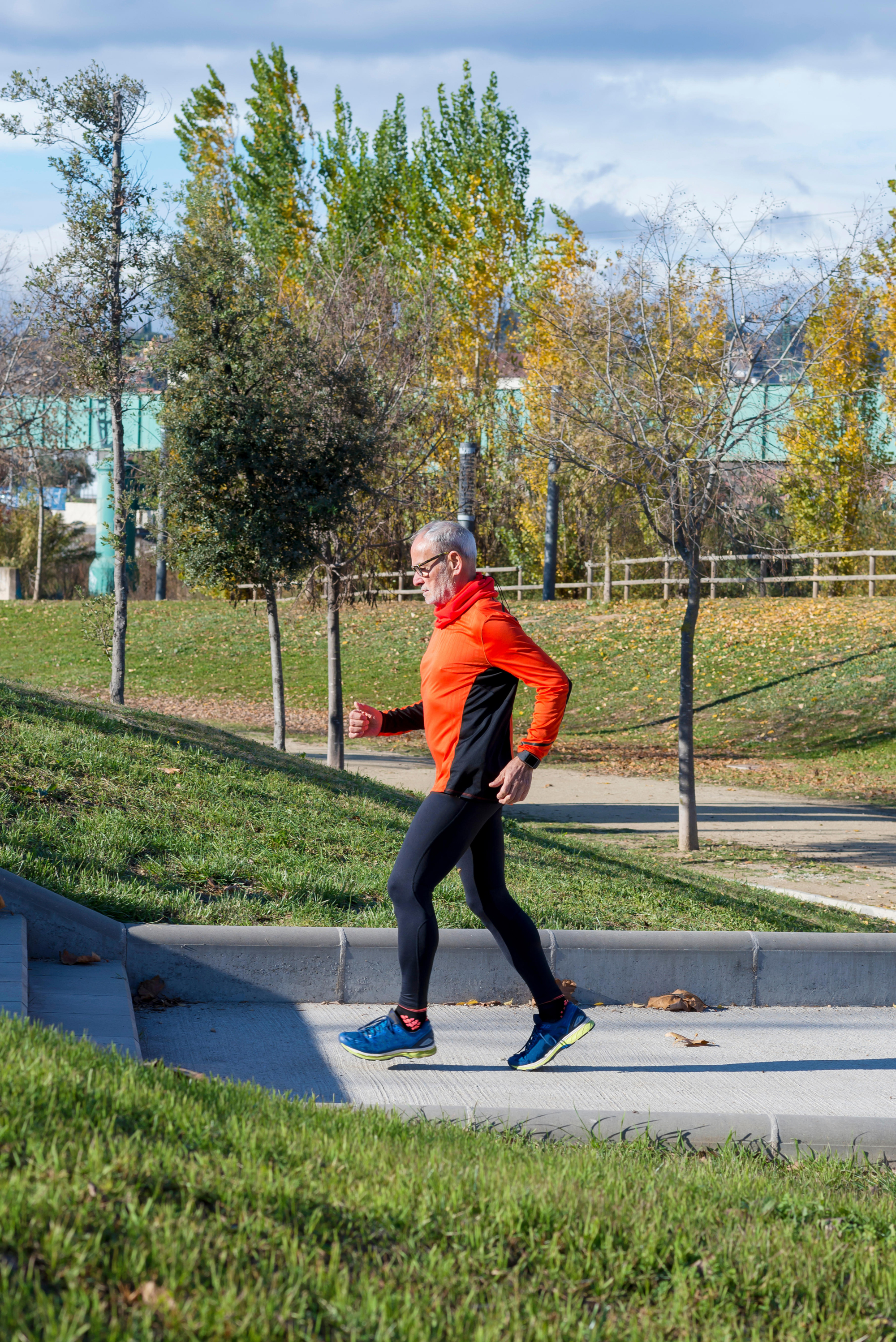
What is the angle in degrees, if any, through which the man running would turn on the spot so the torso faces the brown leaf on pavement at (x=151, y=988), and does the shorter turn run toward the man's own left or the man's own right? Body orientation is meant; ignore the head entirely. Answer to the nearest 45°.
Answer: approximately 45° to the man's own right

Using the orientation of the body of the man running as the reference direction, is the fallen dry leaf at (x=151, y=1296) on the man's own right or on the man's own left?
on the man's own left

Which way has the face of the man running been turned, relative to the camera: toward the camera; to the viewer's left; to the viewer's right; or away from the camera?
to the viewer's left

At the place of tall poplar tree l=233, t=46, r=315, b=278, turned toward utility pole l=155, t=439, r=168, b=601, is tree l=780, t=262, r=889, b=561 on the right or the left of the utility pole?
left

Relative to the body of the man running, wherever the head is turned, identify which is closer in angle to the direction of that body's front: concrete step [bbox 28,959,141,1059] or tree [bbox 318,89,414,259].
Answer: the concrete step

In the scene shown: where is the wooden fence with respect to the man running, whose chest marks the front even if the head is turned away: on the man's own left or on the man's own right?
on the man's own right

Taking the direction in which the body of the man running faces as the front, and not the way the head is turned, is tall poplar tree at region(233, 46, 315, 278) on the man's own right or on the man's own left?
on the man's own right

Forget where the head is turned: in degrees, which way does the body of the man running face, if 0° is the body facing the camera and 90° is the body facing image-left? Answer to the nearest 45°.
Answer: approximately 90°

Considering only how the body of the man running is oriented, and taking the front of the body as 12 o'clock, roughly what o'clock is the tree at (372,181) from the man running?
The tree is roughly at 3 o'clock from the man running.

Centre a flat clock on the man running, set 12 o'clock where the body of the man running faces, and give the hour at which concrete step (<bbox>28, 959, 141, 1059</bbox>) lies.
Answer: The concrete step is roughly at 12 o'clock from the man running.

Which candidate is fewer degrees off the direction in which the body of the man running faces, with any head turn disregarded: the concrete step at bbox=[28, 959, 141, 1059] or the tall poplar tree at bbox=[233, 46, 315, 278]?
the concrete step
